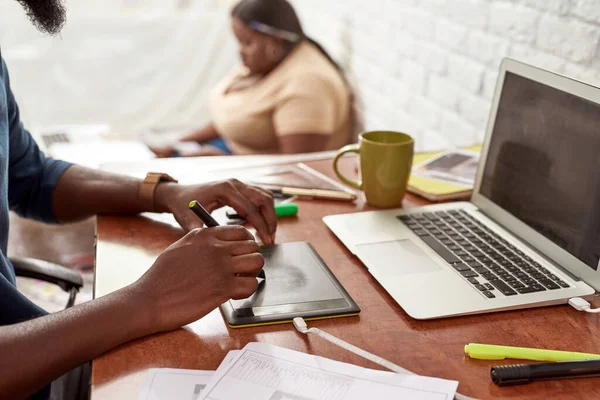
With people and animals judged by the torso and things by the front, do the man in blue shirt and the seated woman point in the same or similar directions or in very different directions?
very different directions

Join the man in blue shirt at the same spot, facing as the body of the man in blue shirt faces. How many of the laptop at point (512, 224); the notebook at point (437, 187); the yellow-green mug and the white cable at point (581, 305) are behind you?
0

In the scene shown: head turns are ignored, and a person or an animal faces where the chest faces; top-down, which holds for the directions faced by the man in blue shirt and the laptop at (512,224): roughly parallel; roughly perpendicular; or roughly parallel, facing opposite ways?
roughly parallel, facing opposite ways

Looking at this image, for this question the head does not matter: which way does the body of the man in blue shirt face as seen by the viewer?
to the viewer's right

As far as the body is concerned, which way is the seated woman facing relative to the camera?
to the viewer's left

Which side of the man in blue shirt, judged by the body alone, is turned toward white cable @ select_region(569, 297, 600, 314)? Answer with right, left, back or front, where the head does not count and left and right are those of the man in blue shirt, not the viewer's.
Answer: front

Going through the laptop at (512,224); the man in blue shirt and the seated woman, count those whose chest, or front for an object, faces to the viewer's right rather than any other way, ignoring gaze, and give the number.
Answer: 1

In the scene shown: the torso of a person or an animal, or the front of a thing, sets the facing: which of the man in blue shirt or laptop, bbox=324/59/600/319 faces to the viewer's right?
the man in blue shirt

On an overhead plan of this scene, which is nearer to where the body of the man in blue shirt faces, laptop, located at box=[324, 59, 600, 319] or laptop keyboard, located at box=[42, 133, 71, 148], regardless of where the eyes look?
the laptop

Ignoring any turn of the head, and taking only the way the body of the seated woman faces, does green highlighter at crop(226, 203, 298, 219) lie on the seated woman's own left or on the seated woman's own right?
on the seated woman's own left

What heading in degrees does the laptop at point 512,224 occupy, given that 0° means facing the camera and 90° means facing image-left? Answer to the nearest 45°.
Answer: approximately 45°

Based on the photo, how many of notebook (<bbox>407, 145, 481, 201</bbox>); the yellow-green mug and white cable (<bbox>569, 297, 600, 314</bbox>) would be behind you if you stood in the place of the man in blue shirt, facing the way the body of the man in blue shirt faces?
0

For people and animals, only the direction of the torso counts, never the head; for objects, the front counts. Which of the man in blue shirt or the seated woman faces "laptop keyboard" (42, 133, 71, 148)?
the seated woman

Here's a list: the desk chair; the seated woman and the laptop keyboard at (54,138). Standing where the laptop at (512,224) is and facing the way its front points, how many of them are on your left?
0
